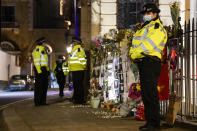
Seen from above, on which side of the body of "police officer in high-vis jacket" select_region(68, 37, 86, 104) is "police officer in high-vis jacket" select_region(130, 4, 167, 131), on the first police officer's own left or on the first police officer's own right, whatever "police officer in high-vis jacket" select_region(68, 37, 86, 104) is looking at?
on the first police officer's own left

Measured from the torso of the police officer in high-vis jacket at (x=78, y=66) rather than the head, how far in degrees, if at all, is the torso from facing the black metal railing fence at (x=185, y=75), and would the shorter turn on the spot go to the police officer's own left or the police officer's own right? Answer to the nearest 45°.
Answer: approximately 90° to the police officer's own left

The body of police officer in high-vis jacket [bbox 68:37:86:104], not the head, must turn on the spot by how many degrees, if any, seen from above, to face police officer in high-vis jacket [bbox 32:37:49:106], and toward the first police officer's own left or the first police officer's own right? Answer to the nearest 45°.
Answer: approximately 45° to the first police officer's own right

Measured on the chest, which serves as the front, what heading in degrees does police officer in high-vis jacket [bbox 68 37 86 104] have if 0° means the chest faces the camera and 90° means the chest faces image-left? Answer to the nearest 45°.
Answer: approximately 45°
